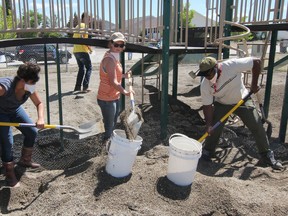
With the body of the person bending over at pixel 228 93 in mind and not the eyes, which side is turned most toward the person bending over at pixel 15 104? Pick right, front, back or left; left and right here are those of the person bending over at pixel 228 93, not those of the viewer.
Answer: front

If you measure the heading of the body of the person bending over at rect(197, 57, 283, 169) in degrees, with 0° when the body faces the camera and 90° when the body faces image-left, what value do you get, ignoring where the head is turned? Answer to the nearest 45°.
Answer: approximately 45°

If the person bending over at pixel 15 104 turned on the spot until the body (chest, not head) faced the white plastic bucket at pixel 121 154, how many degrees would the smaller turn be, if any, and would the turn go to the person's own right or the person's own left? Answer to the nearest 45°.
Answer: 0° — they already face it

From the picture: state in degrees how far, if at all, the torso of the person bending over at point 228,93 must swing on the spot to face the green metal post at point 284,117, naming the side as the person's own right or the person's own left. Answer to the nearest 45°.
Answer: approximately 180°

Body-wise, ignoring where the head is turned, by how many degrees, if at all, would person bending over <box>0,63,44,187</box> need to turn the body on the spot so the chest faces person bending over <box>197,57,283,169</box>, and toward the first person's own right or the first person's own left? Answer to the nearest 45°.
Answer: approximately 45° to the first person's own left

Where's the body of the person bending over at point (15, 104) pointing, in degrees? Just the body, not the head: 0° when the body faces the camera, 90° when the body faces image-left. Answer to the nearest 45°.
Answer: approximately 315°

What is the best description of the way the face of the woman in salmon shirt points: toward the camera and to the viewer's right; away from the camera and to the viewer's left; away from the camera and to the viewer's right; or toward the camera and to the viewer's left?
toward the camera and to the viewer's right

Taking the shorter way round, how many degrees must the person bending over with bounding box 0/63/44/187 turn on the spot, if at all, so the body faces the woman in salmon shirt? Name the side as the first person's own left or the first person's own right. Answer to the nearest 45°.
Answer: approximately 45° to the first person's own left
